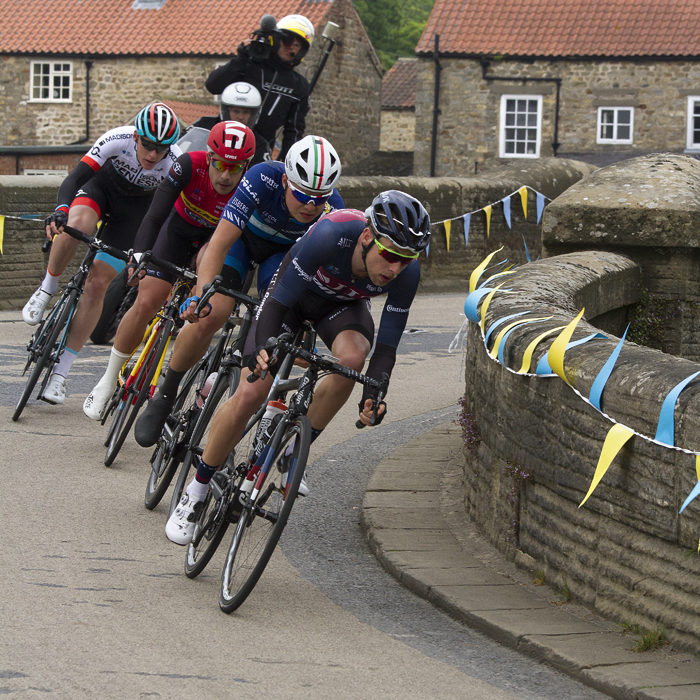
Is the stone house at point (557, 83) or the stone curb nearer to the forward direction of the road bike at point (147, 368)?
the stone curb

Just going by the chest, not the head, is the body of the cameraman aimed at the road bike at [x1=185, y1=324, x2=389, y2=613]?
yes

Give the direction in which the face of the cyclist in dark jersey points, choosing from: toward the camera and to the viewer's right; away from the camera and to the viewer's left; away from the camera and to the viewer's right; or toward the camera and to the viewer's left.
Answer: toward the camera and to the viewer's right

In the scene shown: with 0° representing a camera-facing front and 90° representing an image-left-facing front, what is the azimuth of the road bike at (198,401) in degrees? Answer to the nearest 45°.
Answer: approximately 315°

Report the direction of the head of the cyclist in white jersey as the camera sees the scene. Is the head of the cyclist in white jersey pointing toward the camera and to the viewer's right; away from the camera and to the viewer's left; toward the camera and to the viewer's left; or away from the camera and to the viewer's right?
toward the camera and to the viewer's right

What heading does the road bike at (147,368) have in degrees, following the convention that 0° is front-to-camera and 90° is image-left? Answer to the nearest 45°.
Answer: approximately 0°

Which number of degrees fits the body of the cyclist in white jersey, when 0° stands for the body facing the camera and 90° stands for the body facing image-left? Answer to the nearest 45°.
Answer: approximately 0°

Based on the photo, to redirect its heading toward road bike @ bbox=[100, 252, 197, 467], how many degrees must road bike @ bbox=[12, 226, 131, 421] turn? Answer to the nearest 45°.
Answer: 0° — it already faces it

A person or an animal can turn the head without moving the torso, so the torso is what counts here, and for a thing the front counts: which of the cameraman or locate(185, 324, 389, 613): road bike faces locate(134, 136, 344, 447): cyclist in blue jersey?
the cameraman

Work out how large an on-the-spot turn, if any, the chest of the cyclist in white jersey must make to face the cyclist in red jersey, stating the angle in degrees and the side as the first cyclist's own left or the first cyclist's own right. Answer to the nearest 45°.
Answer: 0° — they already face them
